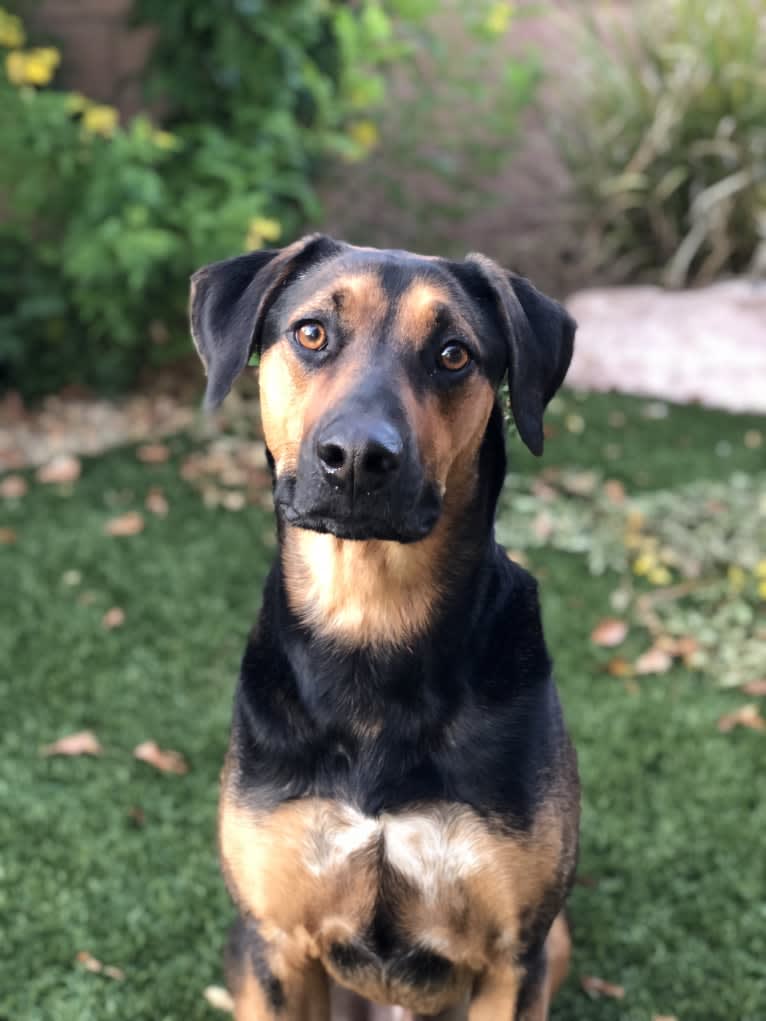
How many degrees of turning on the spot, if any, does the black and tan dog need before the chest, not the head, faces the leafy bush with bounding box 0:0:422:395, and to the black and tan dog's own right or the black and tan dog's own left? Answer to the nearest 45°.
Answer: approximately 180°

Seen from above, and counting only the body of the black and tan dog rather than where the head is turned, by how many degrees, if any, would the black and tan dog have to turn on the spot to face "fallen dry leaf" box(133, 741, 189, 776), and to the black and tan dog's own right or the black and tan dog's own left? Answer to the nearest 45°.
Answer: approximately 135° to the black and tan dog's own right

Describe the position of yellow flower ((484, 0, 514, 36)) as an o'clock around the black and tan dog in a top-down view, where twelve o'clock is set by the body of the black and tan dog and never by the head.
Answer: The yellow flower is roughly at 6 o'clock from the black and tan dog.

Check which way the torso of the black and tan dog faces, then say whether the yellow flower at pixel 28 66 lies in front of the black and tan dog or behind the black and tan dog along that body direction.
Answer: behind

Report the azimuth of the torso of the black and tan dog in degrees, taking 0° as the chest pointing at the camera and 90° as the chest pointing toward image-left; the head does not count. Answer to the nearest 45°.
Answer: approximately 0°

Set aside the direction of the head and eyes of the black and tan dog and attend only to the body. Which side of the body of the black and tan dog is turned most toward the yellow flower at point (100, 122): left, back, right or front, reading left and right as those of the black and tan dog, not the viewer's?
back

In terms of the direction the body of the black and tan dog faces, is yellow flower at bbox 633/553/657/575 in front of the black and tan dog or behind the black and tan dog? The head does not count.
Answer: behind

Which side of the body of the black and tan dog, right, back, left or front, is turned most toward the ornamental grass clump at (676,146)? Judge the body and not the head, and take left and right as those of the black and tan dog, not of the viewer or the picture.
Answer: back
